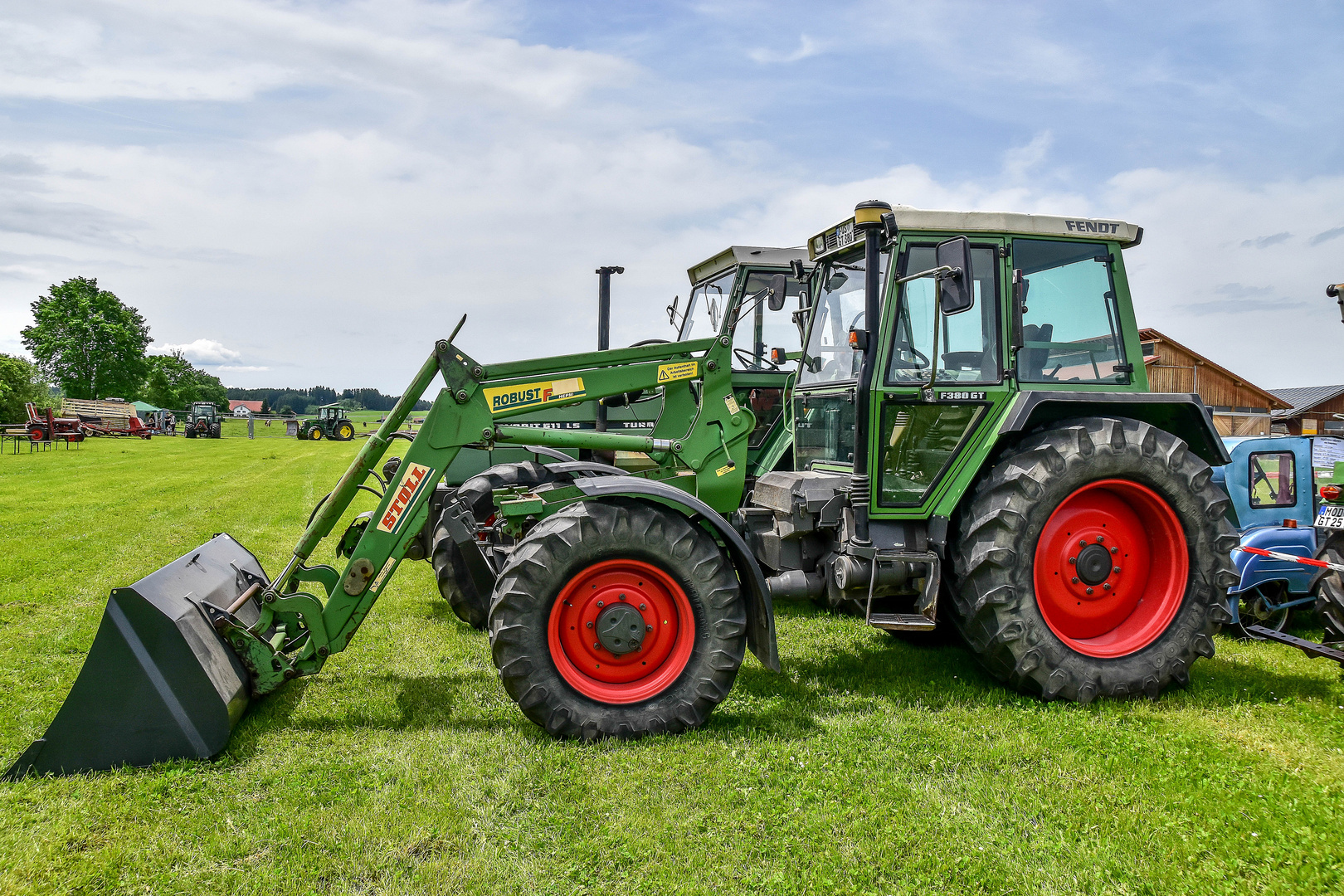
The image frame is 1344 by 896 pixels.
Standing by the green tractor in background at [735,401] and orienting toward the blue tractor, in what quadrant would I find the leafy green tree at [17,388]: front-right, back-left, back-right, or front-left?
back-left

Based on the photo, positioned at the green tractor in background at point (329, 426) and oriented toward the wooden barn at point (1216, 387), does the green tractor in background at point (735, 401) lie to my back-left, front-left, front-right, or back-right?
front-right

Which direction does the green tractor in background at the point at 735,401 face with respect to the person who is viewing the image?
facing the viewer and to the left of the viewer

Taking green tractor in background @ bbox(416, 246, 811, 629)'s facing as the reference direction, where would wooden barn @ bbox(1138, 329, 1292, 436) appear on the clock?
The wooden barn is roughly at 4 o'clock from the green tractor in background.

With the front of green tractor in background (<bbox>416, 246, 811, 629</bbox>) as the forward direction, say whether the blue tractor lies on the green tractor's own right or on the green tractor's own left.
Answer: on the green tractor's own left

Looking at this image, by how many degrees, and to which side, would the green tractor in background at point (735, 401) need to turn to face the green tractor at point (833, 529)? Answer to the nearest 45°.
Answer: approximately 45° to its left

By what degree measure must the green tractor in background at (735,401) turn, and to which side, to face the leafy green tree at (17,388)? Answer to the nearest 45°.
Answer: approximately 90° to its right

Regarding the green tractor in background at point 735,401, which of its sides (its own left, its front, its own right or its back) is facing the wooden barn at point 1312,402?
back

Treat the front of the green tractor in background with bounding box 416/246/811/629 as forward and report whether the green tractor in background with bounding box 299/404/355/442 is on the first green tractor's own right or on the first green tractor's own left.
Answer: on the first green tractor's own right
